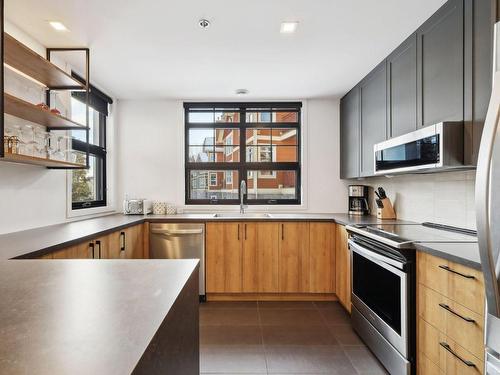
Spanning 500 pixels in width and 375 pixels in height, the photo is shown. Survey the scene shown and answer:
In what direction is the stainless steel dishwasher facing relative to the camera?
toward the camera

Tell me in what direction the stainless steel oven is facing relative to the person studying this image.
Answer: facing the viewer and to the left of the viewer

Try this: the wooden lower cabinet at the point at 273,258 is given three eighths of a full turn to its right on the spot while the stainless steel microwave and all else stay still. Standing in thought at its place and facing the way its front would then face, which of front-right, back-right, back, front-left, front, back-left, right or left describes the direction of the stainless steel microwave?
back

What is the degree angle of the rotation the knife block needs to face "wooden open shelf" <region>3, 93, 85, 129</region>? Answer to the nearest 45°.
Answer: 0° — it already faces it

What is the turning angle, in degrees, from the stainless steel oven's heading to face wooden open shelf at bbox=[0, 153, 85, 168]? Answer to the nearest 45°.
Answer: approximately 45° to its right

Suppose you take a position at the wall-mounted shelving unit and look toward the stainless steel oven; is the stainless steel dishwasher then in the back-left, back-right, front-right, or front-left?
front-left

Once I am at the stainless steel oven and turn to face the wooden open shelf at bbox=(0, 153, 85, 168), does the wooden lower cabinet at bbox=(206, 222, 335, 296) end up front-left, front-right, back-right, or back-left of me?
front-right

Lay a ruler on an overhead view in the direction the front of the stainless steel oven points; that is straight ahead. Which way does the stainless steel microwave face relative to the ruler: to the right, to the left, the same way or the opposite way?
the same way

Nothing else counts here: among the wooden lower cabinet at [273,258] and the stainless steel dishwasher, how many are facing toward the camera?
2

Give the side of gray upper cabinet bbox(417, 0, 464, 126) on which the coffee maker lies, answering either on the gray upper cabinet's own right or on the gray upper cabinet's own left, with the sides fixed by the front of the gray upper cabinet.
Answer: on the gray upper cabinet's own right

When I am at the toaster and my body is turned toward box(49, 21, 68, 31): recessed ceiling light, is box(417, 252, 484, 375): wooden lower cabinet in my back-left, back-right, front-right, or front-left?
front-left

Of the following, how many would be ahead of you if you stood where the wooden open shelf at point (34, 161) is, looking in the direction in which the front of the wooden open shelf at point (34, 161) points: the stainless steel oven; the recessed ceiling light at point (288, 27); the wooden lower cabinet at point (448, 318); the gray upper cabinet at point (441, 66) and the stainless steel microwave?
5

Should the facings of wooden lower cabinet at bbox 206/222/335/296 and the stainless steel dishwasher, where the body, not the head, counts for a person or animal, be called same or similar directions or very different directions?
same or similar directions

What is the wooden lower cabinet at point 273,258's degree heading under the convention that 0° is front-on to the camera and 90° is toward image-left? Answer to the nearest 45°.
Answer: approximately 0°

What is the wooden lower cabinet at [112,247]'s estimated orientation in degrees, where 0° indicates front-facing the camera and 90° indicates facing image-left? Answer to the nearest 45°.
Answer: approximately 315°
